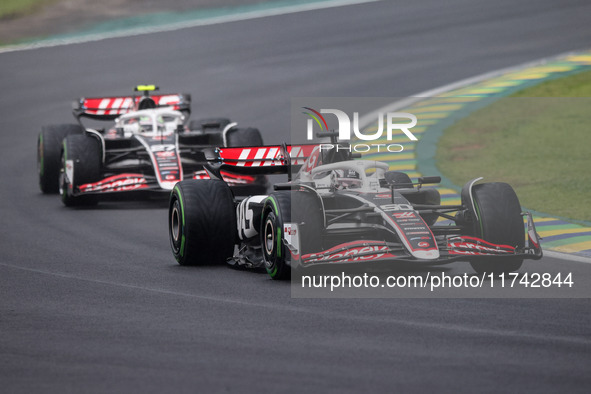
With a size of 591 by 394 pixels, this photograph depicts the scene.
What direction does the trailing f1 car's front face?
toward the camera

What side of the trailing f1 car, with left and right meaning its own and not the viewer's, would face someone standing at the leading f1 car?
front
